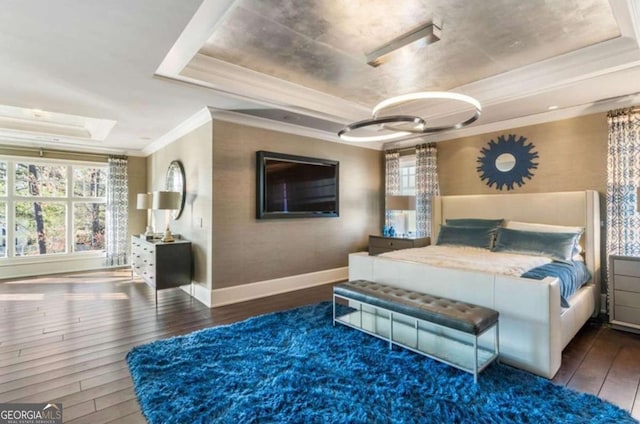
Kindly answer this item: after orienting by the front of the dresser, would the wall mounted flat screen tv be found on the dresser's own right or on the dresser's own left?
on the dresser's own left

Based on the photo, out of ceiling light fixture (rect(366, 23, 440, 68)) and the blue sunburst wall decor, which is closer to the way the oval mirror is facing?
the ceiling light fixture
